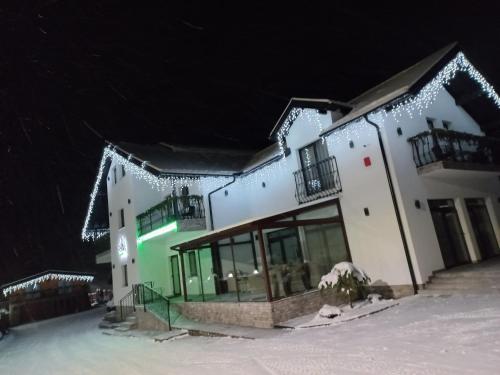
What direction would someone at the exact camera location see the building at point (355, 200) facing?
facing the viewer and to the left of the viewer

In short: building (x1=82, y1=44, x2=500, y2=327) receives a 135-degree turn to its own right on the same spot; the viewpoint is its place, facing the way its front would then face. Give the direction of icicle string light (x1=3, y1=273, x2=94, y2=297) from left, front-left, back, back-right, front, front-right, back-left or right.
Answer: front-left

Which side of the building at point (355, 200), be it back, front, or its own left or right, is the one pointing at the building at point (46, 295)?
right
